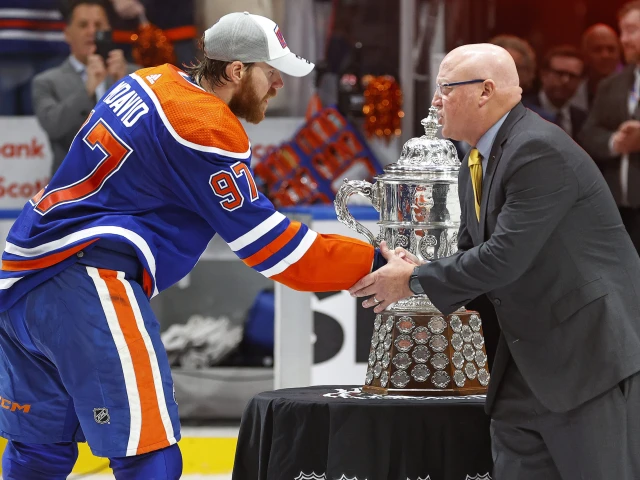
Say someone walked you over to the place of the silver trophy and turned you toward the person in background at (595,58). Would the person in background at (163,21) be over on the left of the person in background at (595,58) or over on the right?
left

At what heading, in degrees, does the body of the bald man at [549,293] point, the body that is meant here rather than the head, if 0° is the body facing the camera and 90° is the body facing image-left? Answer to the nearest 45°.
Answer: approximately 90°

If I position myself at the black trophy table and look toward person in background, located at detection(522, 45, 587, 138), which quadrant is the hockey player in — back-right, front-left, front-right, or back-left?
back-left

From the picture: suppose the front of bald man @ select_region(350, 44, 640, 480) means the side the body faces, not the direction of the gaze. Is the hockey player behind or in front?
in front

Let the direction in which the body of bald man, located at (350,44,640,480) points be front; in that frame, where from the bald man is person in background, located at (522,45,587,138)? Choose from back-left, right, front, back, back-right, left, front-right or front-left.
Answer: right

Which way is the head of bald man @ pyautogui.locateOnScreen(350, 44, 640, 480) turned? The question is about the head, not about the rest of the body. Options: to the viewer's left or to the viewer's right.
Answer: to the viewer's left

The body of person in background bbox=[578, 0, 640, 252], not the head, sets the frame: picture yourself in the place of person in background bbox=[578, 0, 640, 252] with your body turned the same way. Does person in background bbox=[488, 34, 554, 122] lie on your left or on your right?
on your right

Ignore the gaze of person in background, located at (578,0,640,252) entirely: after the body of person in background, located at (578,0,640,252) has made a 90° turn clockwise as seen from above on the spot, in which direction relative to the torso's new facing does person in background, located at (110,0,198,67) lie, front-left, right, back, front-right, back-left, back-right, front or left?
front-left

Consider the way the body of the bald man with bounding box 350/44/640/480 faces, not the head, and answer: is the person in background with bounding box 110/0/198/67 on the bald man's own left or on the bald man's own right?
on the bald man's own right

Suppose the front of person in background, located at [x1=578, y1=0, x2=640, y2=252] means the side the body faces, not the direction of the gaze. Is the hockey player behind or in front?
in front

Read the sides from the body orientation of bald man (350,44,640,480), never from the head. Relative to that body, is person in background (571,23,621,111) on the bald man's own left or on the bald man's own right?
on the bald man's own right

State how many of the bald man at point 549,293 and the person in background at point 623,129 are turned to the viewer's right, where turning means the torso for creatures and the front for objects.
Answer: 0

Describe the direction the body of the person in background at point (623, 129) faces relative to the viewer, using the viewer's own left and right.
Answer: facing the viewer and to the left of the viewer

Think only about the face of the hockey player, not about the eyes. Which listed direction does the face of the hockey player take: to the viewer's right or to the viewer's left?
to the viewer's right
